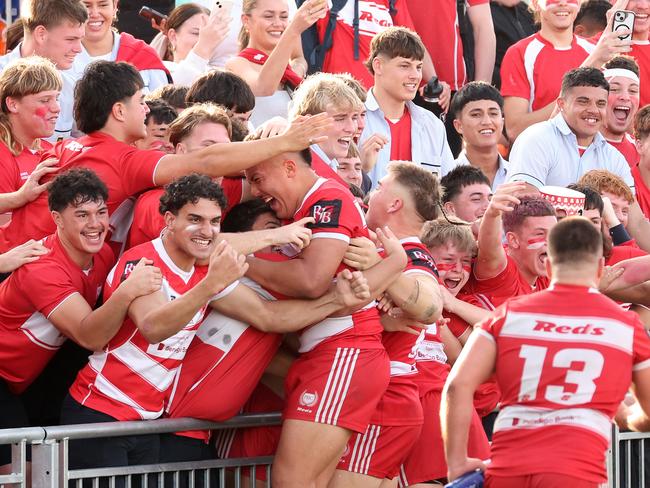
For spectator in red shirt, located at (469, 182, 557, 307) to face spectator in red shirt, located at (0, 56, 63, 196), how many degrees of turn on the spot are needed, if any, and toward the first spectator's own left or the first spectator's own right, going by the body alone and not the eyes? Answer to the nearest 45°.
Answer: approximately 135° to the first spectator's own right

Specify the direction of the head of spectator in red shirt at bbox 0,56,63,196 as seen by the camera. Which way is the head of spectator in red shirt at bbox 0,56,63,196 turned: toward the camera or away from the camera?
toward the camera

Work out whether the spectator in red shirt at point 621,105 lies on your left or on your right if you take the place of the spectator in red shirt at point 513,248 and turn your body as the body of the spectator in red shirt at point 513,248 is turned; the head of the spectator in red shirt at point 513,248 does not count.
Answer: on your left

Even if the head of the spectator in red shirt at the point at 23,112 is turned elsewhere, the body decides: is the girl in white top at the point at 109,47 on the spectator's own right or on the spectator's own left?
on the spectator's own left

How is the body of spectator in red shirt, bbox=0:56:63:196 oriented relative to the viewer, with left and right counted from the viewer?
facing the viewer and to the right of the viewer

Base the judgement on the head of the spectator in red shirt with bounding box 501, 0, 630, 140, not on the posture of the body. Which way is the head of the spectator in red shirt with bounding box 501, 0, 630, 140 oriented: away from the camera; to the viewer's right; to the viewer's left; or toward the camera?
toward the camera

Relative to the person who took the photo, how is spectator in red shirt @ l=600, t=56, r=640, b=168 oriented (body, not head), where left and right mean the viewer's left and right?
facing the viewer

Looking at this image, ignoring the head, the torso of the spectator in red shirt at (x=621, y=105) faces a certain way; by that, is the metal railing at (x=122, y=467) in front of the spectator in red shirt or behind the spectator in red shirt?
in front

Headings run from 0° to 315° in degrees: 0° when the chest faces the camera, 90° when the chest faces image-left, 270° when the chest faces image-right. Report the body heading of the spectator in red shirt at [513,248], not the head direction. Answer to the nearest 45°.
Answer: approximately 315°

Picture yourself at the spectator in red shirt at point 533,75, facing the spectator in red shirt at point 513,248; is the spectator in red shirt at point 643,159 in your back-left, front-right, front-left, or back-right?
front-left

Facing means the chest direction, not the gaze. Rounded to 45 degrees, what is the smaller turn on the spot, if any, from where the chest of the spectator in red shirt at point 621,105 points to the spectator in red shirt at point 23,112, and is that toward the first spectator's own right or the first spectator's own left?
approximately 45° to the first spectator's own right

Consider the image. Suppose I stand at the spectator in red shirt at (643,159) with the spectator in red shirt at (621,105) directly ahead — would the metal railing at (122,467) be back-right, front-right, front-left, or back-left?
back-left

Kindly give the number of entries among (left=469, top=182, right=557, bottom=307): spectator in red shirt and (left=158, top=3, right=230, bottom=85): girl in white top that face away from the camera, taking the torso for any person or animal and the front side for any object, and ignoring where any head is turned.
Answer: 0

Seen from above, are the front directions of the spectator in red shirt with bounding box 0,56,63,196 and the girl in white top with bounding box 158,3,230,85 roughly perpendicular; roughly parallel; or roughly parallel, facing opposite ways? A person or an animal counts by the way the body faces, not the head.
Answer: roughly parallel
